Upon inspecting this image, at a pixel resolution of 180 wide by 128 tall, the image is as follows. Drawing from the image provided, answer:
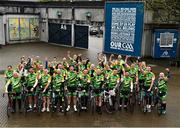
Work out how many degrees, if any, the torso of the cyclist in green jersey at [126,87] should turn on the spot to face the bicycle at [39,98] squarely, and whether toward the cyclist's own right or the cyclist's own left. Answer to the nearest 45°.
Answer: approximately 90° to the cyclist's own right

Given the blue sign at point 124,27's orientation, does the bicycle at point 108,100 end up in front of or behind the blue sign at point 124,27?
in front

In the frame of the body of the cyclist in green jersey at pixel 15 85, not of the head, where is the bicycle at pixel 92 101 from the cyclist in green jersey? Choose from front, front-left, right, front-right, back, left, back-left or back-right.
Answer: left

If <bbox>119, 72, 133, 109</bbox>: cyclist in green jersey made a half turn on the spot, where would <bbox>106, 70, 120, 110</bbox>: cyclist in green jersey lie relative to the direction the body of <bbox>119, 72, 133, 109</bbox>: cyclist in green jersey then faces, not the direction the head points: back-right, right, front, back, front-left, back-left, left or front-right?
left

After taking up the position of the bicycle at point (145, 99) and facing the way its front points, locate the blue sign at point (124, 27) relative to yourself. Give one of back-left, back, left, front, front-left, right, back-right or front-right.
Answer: back-right

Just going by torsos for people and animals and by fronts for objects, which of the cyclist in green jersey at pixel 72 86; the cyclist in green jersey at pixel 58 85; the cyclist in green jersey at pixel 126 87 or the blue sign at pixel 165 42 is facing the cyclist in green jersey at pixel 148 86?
the blue sign

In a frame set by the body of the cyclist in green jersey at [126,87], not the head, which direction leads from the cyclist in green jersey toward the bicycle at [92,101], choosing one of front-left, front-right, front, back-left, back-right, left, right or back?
right

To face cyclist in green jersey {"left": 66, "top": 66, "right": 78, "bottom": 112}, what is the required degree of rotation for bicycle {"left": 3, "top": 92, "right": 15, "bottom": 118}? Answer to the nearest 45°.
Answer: approximately 90° to its left
